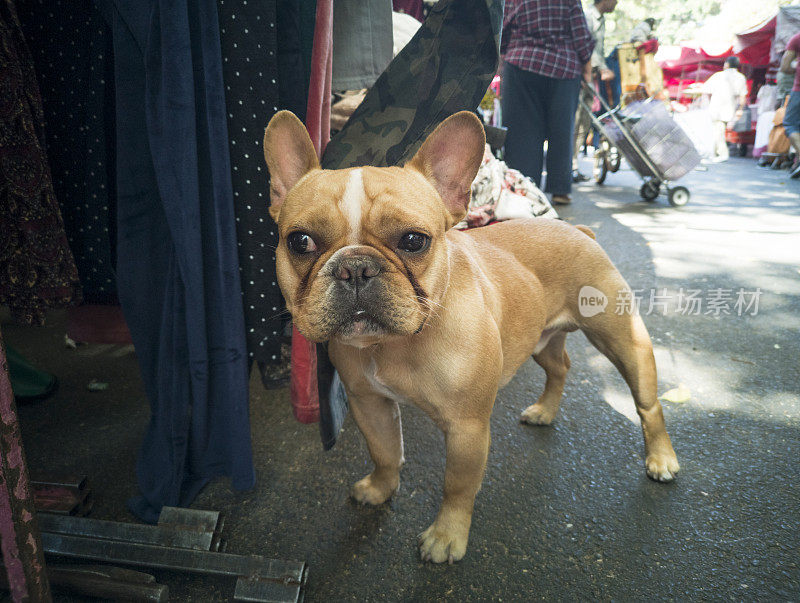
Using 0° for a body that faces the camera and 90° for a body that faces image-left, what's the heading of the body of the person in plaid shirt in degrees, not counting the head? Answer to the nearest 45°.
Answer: approximately 180°

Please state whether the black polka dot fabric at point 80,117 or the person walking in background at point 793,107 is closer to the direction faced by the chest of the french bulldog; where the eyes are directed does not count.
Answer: the black polka dot fabric

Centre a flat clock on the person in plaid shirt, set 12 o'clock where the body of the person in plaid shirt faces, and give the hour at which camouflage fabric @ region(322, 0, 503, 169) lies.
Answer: The camouflage fabric is roughly at 6 o'clock from the person in plaid shirt.

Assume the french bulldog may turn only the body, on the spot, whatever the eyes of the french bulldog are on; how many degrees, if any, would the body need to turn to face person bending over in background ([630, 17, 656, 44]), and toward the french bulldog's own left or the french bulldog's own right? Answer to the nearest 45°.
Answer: approximately 135° to the french bulldog's own right

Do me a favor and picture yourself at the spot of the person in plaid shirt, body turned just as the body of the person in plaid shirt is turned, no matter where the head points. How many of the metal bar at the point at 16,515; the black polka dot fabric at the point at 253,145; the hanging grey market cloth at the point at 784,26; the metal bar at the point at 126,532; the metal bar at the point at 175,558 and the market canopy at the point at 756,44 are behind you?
4

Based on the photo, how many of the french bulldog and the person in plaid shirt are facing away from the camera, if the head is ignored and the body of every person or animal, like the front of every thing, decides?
1

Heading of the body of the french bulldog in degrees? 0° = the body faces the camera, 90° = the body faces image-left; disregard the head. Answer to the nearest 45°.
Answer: approximately 45°
